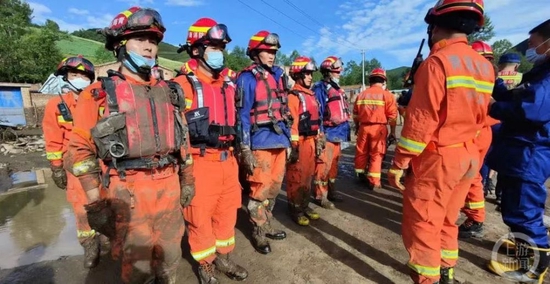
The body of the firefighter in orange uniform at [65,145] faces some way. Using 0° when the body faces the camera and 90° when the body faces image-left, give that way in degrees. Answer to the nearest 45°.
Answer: approximately 315°

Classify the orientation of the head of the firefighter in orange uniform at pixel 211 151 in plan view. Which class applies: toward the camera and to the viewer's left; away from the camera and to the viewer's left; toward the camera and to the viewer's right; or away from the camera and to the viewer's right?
toward the camera and to the viewer's right

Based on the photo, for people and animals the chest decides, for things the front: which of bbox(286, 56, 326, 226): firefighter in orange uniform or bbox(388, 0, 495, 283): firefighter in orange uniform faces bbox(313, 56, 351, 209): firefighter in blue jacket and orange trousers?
bbox(388, 0, 495, 283): firefighter in orange uniform

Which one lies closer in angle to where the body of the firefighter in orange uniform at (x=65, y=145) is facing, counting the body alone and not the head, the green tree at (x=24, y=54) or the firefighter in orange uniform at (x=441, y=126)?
the firefighter in orange uniform

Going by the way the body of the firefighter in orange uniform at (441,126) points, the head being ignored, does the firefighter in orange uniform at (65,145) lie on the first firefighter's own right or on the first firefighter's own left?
on the first firefighter's own left

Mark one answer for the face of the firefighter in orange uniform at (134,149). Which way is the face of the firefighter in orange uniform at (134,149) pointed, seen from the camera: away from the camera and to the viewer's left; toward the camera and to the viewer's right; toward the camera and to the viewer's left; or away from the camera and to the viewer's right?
toward the camera and to the viewer's right

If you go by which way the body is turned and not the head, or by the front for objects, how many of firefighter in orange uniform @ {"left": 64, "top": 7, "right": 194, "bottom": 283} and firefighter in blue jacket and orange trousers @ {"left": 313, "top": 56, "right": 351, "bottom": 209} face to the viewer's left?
0

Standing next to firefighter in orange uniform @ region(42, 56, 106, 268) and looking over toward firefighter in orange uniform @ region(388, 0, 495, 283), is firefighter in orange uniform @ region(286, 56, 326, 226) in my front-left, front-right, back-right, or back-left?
front-left

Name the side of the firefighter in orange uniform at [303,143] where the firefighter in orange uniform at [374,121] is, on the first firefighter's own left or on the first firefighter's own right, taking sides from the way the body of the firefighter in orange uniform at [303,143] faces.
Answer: on the first firefighter's own left

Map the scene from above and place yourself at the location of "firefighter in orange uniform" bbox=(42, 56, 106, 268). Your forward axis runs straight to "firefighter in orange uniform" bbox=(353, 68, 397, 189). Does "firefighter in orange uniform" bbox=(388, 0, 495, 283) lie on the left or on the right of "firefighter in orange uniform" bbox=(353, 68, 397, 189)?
right

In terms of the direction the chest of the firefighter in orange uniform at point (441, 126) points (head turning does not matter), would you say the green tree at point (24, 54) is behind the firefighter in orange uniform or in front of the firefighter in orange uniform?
in front

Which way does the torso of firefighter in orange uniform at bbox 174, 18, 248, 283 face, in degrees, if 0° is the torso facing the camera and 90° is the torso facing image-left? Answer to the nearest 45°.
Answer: approximately 315°

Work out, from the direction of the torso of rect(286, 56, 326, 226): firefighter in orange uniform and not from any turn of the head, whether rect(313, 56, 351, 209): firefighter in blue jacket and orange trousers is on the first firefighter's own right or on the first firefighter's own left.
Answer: on the first firefighter's own left

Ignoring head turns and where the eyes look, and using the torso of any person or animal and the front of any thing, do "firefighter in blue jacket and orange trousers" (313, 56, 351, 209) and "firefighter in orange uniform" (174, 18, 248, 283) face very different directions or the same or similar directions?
same or similar directions

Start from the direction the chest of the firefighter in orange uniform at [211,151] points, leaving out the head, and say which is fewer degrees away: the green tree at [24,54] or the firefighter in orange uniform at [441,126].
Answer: the firefighter in orange uniform

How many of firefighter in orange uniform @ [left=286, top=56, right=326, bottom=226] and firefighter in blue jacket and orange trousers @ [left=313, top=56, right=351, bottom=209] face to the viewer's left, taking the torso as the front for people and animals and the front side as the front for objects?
0

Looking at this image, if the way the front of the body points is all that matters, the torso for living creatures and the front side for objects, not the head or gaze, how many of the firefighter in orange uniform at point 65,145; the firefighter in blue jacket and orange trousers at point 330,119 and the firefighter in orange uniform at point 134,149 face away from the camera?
0
